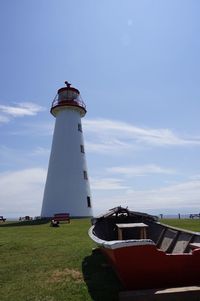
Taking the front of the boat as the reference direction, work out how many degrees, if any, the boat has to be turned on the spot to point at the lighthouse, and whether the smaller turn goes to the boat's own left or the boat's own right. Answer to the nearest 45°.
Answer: approximately 90° to the boat's own right

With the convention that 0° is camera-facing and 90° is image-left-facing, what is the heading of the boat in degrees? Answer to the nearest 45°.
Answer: approximately 90°
